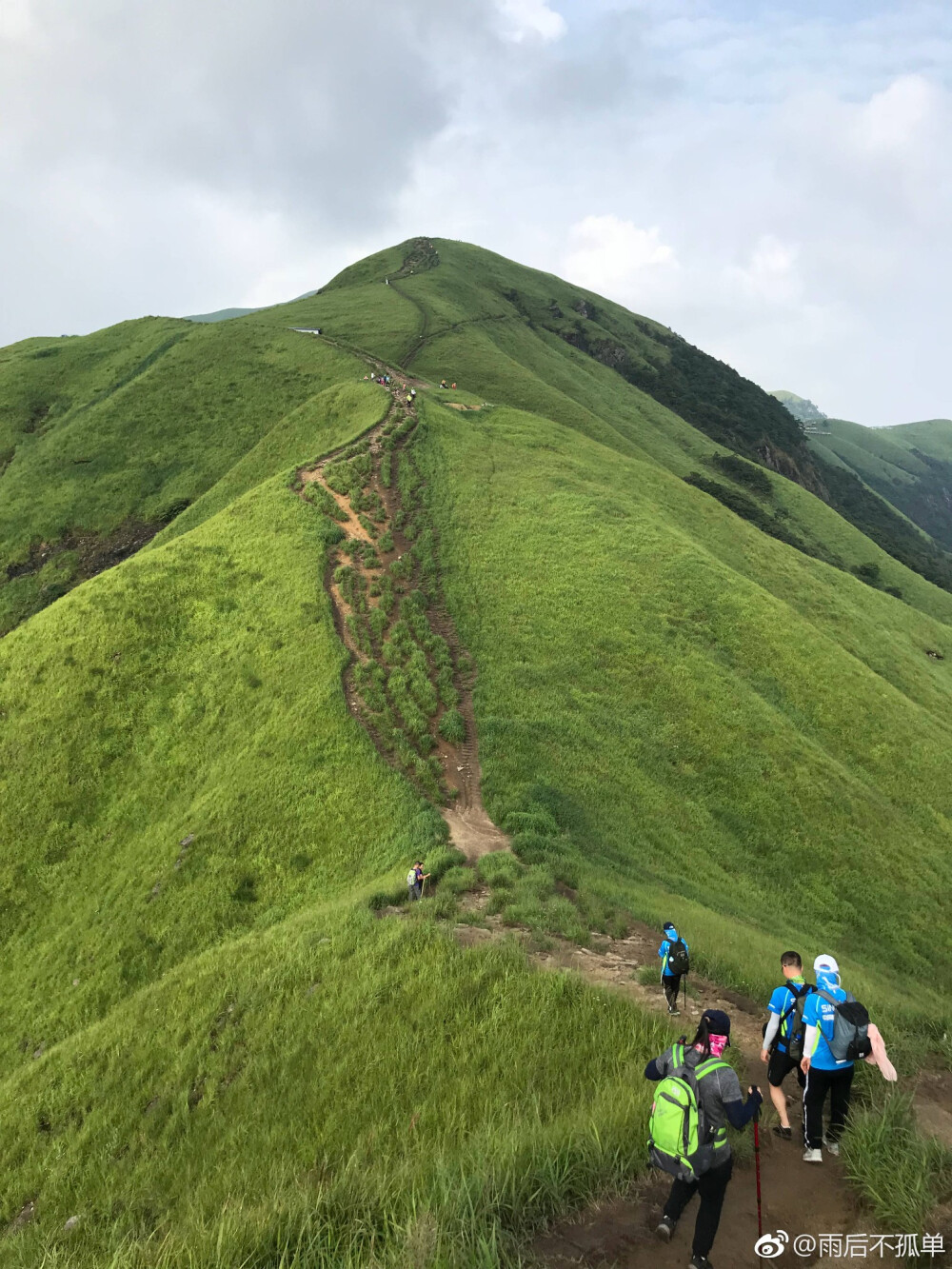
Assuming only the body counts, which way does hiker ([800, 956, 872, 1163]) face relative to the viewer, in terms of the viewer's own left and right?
facing away from the viewer and to the left of the viewer

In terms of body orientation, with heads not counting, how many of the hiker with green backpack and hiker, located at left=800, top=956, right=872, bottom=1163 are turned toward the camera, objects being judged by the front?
0

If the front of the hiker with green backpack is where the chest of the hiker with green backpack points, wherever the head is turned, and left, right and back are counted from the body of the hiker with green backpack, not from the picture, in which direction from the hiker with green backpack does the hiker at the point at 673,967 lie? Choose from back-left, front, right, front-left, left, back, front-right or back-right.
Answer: front-left

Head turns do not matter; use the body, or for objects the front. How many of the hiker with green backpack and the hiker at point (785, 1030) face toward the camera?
0

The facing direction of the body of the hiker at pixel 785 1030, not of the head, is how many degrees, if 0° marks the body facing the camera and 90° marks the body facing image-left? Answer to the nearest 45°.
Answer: approximately 135°

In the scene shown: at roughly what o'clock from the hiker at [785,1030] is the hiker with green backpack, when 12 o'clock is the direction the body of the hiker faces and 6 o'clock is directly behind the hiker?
The hiker with green backpack is roughly at 8 o'clock from the hiker.

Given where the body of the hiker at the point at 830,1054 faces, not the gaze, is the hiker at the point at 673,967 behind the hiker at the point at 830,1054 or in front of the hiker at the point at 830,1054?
in front

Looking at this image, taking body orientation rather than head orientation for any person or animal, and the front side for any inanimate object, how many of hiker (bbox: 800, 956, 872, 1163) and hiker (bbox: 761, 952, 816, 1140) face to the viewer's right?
0

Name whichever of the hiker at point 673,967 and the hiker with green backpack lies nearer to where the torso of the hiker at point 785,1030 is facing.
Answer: the hiker

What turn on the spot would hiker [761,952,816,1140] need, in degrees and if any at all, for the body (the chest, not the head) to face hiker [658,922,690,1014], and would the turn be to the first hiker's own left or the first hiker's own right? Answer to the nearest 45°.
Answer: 0° — they already face them

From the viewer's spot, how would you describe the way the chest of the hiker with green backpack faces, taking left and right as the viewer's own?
facing away from the viewer and to the right of the viewer
